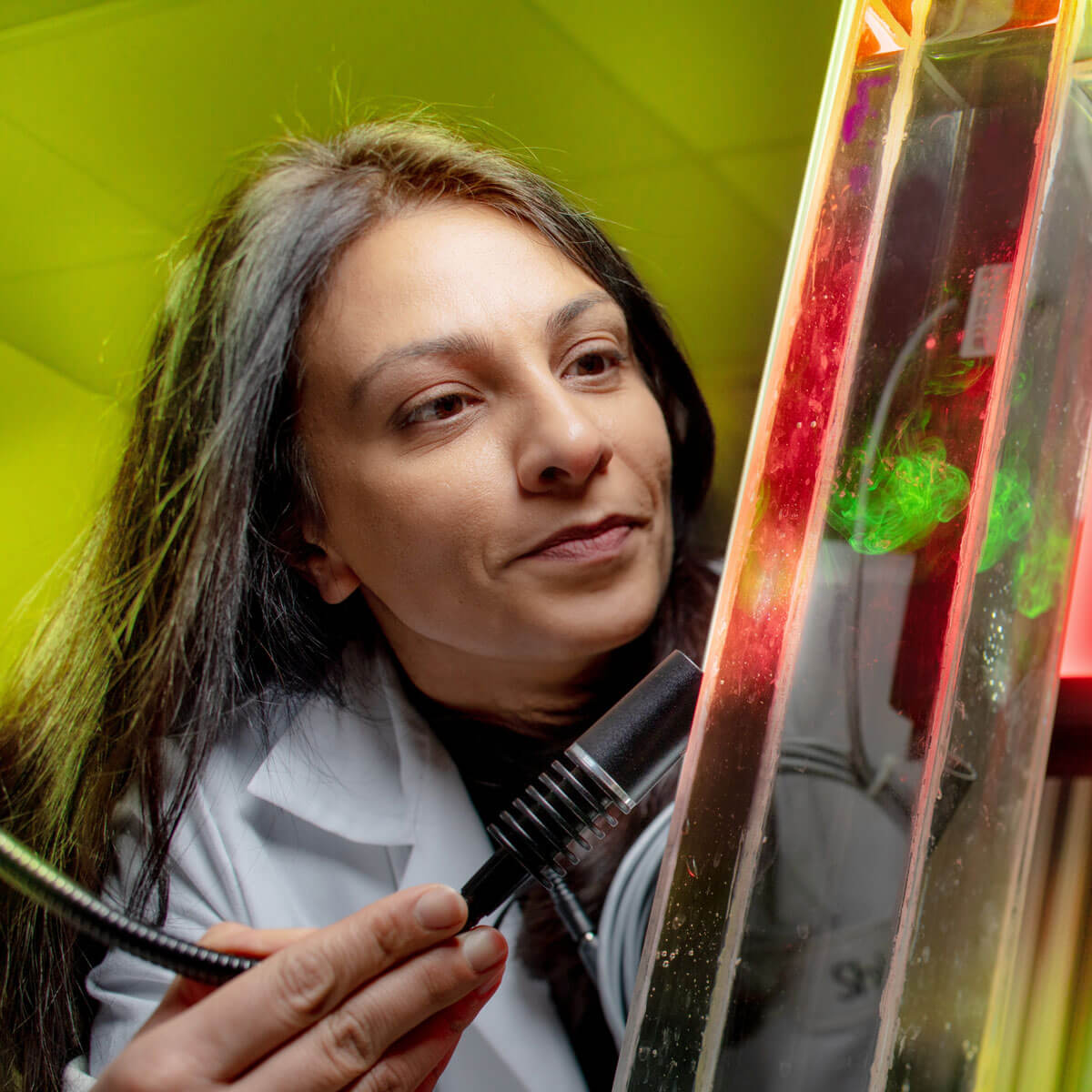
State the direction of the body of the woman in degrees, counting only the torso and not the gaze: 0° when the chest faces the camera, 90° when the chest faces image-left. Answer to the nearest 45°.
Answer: approximately 315°
